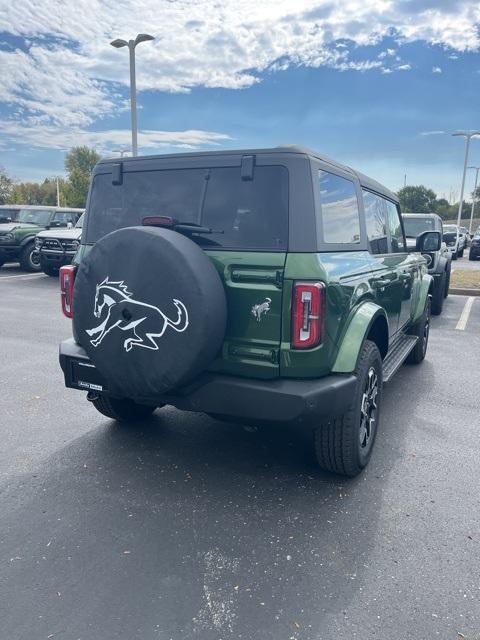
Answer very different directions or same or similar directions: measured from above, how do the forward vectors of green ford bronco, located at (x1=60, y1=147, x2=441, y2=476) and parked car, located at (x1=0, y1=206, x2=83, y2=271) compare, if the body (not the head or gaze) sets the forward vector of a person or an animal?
very different directions

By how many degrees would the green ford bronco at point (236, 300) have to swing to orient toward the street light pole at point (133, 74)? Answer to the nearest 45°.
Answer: approximately 45° to its left

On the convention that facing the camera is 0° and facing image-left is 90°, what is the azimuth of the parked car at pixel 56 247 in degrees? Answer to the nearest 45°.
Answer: approximately 45°

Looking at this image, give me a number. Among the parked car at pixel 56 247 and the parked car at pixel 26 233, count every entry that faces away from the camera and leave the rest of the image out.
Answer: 0

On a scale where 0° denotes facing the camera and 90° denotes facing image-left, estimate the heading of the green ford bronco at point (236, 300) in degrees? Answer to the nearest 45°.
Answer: approximately 225°

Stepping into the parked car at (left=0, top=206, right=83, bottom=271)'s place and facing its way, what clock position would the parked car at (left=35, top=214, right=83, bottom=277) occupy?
the parked car at (left=35, top=214, right=83, bottom=277) is roughly at 10 o'clock from the parked car at (left=0, top=206, right=83, bottom=271).

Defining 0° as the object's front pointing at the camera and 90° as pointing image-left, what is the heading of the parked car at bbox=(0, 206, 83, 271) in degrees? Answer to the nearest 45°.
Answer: approximately 45°

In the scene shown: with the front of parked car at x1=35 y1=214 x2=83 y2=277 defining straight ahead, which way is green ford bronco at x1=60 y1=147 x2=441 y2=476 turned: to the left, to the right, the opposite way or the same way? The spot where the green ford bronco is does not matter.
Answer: the opposite way

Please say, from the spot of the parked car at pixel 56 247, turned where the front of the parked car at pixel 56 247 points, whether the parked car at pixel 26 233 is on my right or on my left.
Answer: on my right

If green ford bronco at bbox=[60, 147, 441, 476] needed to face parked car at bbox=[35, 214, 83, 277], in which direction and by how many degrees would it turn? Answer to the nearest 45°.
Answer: approximately 90° to its left
